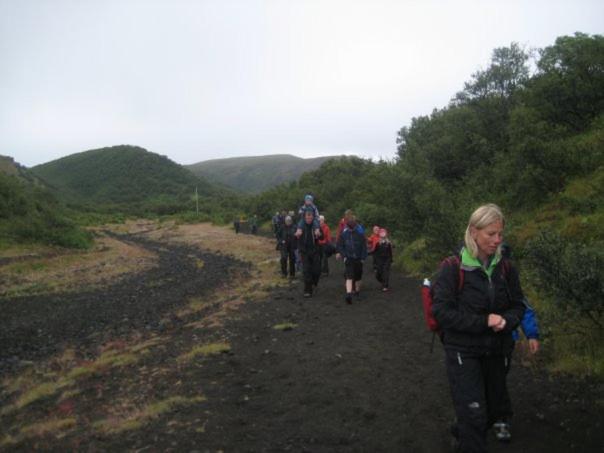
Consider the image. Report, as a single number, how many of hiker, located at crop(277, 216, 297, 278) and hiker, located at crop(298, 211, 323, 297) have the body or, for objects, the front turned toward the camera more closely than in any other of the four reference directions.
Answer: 2

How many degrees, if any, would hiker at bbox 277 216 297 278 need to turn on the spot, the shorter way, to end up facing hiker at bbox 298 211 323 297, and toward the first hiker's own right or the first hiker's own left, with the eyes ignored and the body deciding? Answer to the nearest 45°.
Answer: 0° — they already face them

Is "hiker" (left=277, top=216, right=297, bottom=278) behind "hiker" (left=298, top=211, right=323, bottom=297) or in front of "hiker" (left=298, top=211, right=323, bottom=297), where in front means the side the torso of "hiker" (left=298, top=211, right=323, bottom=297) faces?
behind

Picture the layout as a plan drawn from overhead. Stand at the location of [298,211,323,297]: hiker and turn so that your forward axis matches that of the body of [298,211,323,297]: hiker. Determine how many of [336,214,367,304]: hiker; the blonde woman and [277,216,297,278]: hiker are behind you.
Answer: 1

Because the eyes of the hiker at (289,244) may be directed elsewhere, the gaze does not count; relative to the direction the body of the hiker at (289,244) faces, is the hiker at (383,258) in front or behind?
in front

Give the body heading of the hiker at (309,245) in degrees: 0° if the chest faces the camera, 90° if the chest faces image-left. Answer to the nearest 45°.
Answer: approximately 0°

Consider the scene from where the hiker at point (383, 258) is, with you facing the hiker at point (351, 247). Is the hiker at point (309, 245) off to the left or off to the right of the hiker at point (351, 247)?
right

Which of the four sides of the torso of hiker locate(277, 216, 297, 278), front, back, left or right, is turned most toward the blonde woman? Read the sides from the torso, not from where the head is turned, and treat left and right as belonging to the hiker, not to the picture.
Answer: front

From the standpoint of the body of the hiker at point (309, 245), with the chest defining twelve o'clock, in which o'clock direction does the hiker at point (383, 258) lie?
the hiker at point (383, 258) is roughly at 8 o'clock from the hiker at point (309, 245).
